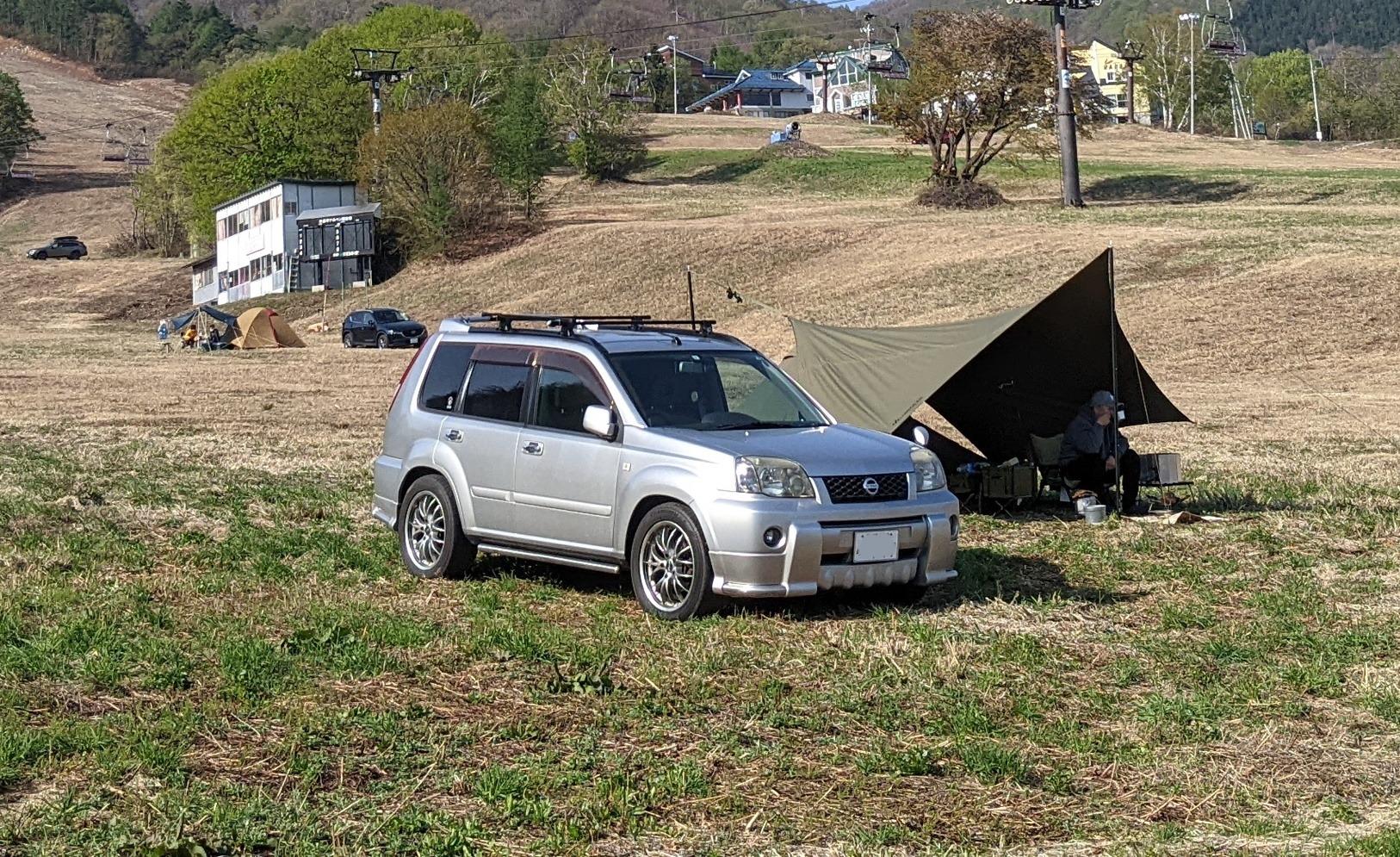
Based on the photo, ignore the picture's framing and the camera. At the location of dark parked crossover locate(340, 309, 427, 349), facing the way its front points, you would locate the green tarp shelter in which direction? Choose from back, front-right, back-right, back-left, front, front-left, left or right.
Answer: front-right

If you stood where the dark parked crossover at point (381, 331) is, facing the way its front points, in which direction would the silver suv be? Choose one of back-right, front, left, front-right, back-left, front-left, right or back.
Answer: front-right

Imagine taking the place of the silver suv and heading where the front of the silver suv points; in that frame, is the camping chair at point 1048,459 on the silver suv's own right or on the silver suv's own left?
on the silver suv's own left

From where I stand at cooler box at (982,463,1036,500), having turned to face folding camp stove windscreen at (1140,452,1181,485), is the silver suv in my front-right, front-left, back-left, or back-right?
back-right

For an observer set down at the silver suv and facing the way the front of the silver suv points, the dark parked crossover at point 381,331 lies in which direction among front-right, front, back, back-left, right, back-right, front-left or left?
back-left

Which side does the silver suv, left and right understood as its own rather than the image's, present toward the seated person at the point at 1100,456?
left

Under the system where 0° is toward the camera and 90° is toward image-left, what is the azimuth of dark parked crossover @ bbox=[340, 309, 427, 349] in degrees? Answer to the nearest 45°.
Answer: approximately 315°

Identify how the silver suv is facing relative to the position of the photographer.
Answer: facing the viewer and to the right of the viewer

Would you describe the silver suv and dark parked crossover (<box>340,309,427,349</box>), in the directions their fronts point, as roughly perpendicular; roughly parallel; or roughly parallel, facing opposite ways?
roughly parallel

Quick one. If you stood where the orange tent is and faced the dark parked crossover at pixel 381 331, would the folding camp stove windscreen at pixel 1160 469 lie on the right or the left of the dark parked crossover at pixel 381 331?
right

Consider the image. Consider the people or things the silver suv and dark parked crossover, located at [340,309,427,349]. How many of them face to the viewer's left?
0
